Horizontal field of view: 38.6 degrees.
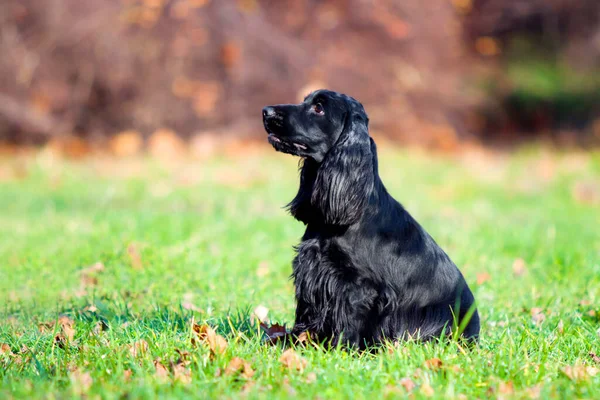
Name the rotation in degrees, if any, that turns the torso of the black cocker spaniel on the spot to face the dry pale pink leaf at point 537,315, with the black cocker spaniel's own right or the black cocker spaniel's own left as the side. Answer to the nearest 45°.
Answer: approximately 135° to the black cocker spaniel's own right

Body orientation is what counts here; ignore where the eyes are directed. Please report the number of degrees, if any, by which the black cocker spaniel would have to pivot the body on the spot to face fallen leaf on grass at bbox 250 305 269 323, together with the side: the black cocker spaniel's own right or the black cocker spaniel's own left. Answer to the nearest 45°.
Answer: approximately 45° to the black cocker spaniel's own right

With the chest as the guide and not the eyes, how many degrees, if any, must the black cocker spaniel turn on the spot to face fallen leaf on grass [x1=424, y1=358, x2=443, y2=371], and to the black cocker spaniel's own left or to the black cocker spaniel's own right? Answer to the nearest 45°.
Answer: approximately 135° to the black cocker spaniel's own left

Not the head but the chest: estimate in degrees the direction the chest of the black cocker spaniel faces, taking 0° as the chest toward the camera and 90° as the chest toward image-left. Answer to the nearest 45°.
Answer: approximately 90°

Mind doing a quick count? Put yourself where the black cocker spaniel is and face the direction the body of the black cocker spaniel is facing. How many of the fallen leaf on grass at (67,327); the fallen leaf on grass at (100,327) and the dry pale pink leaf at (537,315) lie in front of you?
2

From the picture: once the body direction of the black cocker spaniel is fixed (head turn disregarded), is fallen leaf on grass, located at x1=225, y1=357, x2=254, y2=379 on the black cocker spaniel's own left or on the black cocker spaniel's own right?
on the black cocker spaniel's own left

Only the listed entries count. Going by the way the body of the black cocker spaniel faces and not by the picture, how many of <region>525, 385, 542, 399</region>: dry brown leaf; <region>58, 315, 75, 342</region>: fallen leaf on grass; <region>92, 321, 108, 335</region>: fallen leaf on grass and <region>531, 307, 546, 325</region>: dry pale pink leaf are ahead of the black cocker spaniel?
2

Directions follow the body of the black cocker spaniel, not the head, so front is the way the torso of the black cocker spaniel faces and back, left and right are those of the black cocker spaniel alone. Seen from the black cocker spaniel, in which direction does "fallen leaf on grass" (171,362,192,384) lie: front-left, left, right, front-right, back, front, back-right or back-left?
front-left

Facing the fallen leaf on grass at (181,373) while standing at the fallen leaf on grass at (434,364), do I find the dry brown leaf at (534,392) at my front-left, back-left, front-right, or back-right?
back-left

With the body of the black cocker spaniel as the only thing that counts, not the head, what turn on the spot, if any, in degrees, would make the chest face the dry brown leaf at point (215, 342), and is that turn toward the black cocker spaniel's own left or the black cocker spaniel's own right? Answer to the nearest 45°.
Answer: approximately 45° to the black cocker spaniel's own left

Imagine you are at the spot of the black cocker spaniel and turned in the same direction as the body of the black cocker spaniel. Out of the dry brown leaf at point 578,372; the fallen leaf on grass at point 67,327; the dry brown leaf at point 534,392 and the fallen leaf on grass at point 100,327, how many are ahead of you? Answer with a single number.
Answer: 2

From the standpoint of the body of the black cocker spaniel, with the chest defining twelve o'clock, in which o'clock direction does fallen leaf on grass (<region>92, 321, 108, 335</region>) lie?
The fallen leaf on grass is roughly at 12 o'clock from the black cocker spaniel.
